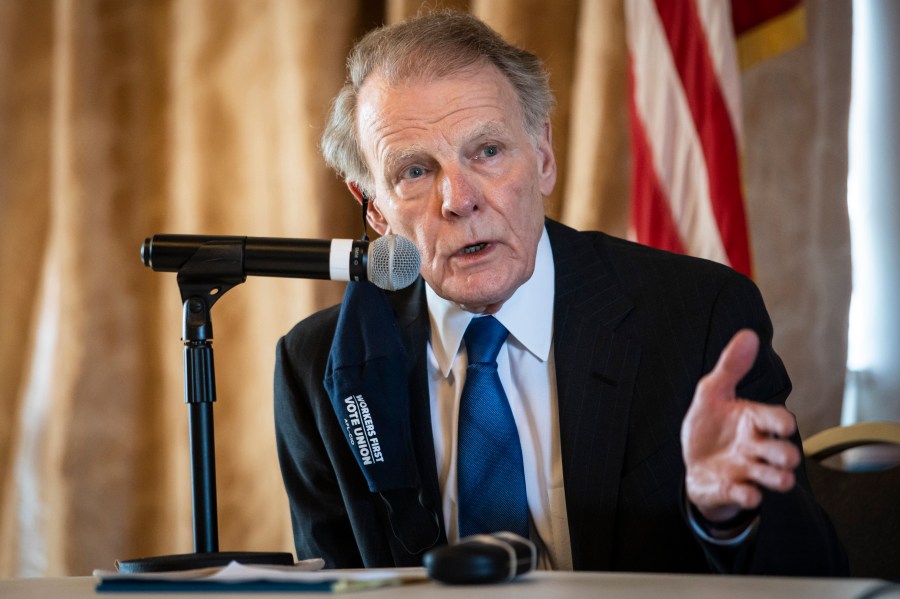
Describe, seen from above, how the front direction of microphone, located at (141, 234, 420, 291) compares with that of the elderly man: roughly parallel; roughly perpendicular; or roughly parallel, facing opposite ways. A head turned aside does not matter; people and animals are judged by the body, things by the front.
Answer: roughly perpendicular

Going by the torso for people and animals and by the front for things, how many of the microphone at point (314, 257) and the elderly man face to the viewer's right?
1

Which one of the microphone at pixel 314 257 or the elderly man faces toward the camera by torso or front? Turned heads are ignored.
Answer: the elderly man

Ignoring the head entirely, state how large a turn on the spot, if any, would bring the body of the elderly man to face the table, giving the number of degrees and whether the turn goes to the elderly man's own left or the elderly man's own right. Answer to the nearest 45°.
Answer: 0° — they already face it

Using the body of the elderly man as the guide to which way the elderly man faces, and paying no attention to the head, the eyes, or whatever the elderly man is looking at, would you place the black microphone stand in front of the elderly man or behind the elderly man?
in front

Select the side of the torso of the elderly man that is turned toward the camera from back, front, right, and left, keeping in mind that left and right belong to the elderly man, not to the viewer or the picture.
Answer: front

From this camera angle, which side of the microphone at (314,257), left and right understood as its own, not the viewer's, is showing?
right

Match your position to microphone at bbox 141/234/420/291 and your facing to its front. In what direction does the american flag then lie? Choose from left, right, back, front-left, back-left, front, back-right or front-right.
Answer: front-left
